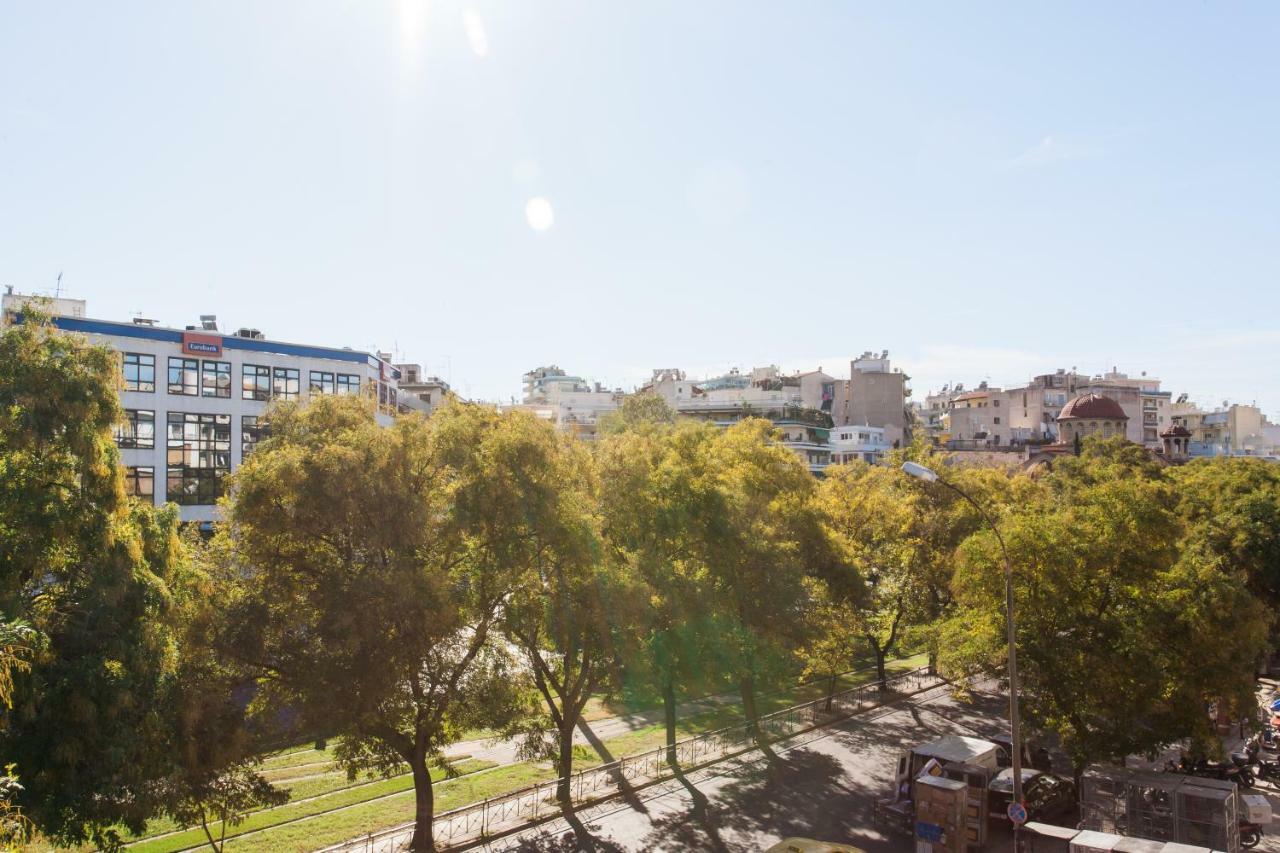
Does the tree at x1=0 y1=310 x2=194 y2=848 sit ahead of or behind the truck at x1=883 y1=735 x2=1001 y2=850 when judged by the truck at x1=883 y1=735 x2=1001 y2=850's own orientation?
behind

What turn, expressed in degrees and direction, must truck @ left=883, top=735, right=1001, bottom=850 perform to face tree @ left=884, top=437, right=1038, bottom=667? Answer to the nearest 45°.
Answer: approximately 45° to its left

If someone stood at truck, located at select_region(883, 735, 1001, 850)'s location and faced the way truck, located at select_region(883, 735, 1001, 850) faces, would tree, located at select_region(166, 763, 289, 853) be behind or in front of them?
behind

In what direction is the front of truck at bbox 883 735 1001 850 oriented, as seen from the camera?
facing away from the viewer and to the right of the viewer

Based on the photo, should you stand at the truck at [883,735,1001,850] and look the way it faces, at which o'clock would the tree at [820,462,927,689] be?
The tree is roughly at 10 o'clock from the truck.
